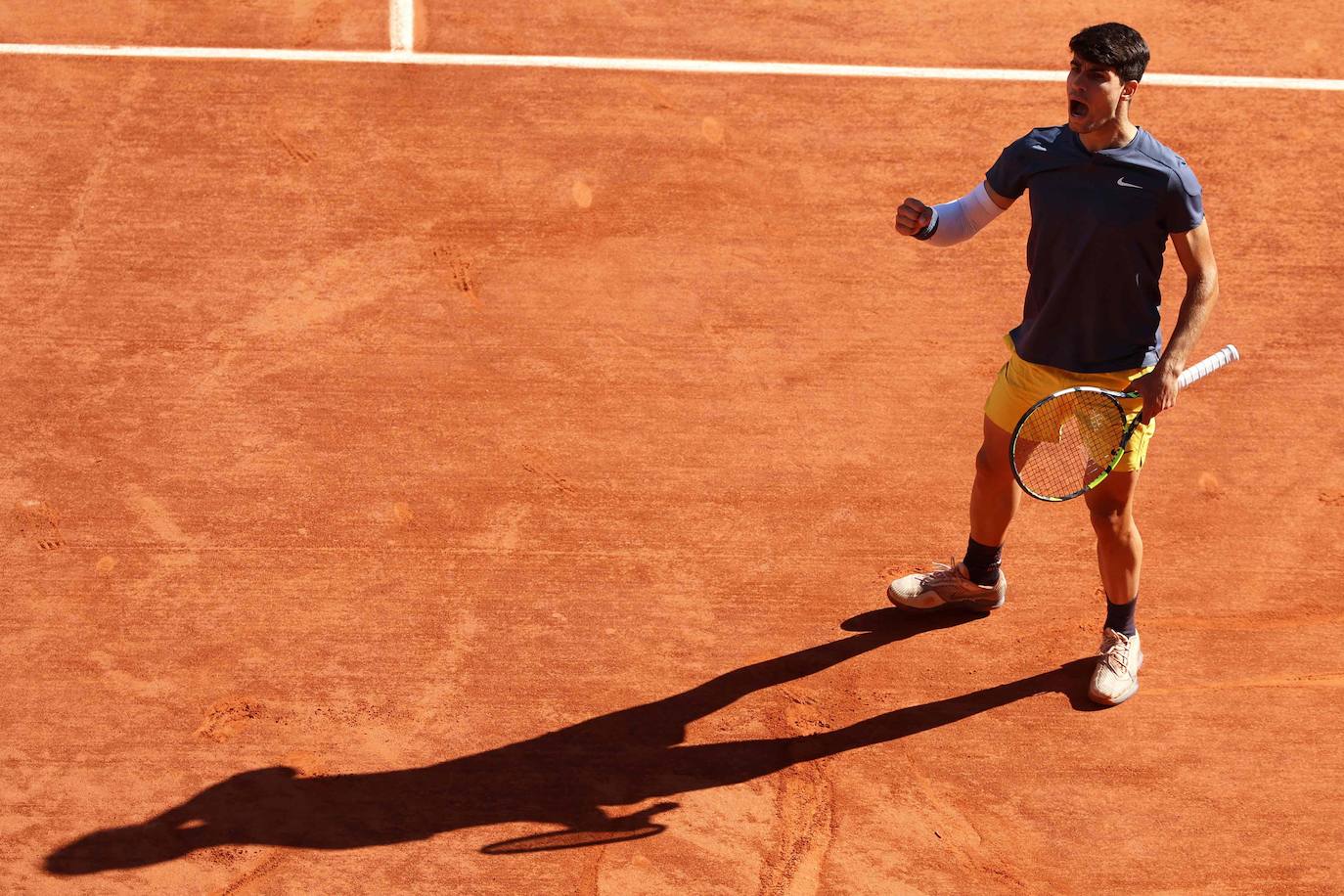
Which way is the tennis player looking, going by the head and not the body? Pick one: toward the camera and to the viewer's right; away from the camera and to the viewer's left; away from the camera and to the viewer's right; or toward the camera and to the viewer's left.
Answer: toward the camera and to the viewer's left

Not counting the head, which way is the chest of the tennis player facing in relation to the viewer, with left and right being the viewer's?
facing the viewer and to the left of the viewer
